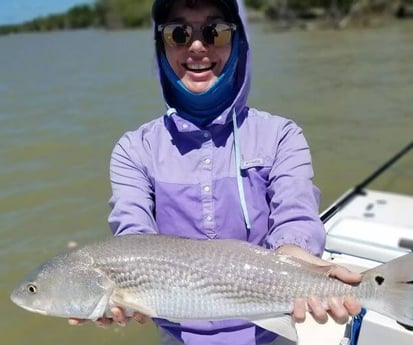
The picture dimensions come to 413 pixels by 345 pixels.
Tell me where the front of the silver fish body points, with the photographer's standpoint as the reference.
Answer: facing to the left of the viewer

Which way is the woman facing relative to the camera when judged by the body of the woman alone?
toward the camera

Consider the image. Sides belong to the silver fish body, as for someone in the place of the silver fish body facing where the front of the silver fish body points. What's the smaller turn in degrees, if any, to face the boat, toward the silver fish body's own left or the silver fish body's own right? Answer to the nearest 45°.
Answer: approximately 135° to the silver fish body's own right
